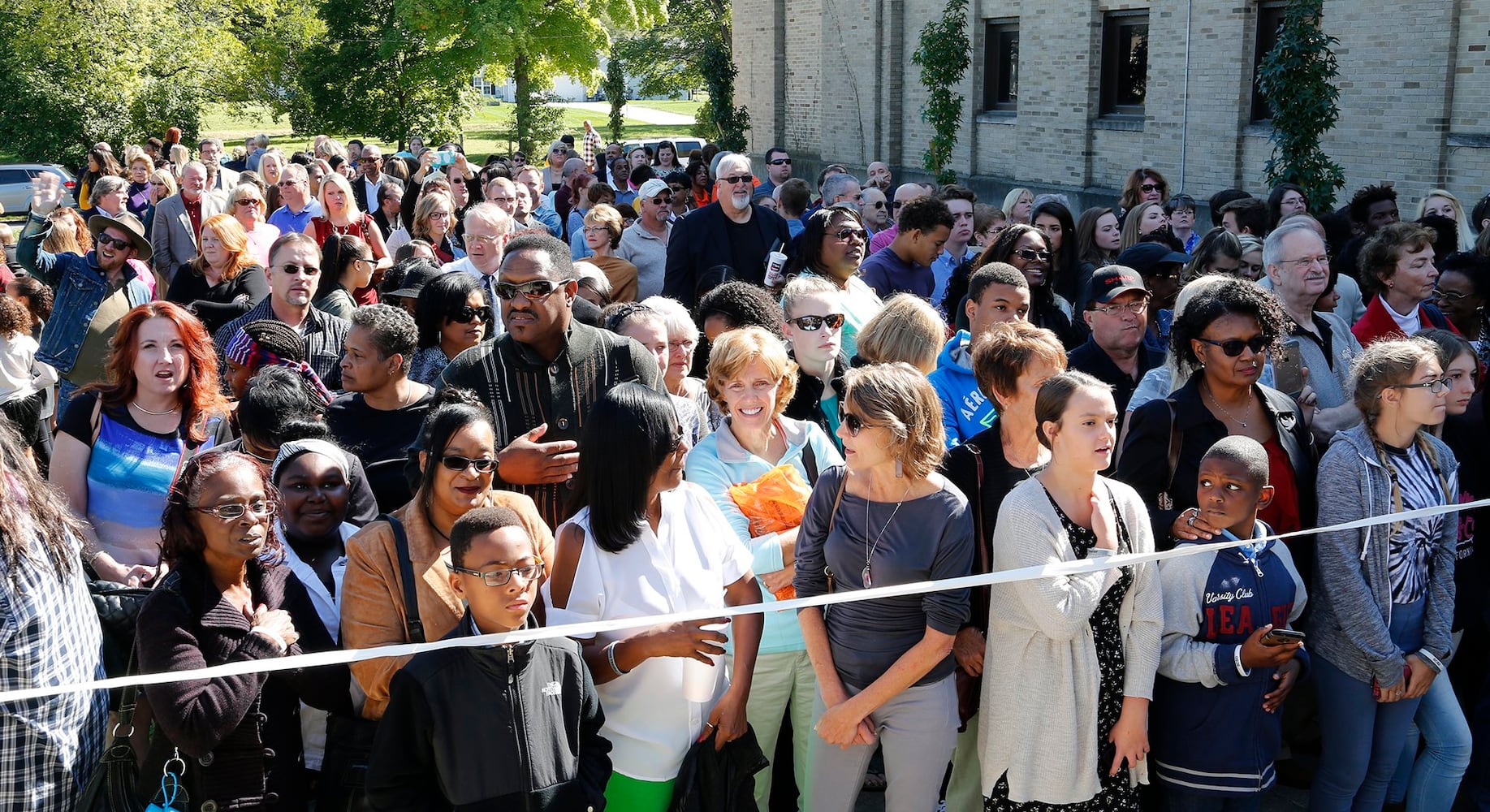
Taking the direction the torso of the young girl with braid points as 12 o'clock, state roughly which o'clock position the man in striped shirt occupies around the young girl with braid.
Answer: The man in striped shirt is roughly at 4 o'clock from the young girl with braid.

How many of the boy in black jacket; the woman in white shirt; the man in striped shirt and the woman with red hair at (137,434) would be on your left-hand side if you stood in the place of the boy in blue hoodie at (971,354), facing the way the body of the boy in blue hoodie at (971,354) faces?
0

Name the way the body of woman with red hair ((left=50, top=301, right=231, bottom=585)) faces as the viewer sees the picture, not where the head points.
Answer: toward the camera

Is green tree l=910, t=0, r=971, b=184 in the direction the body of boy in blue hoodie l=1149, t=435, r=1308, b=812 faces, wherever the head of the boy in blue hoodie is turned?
no

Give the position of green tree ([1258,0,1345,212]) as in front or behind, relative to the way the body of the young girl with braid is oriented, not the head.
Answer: behind

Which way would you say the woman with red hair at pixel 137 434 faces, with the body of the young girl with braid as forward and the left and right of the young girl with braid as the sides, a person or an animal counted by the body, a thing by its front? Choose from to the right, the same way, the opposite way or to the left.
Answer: the same way

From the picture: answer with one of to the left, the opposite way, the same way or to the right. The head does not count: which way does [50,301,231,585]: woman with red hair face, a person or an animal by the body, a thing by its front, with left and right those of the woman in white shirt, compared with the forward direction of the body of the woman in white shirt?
the same way

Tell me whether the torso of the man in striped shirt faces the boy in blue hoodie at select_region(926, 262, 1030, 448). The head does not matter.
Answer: no

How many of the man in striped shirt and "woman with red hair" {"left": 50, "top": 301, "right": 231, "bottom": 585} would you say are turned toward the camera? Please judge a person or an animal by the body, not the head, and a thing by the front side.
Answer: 2

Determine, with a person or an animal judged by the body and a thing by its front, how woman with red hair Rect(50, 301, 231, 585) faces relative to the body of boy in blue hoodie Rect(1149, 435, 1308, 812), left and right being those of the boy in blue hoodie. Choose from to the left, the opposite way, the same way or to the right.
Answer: the same way

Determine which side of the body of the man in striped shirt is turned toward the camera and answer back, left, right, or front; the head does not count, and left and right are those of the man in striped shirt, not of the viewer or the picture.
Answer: front

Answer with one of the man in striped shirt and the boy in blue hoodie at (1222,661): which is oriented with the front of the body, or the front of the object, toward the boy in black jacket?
the man in striped shirt

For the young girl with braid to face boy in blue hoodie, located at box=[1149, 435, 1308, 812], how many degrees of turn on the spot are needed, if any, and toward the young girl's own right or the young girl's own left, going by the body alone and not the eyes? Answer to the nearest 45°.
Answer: approximately 90° to the young girl's own right

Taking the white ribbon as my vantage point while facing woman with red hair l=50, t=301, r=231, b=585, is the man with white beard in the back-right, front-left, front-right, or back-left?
front-right

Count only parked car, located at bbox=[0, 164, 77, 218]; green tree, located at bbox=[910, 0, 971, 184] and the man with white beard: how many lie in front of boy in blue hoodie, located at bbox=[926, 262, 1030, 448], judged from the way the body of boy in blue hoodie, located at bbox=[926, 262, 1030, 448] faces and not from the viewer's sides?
0

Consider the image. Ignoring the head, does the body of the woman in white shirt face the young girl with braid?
no

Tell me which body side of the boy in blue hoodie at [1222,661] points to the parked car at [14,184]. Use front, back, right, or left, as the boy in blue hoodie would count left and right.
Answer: back

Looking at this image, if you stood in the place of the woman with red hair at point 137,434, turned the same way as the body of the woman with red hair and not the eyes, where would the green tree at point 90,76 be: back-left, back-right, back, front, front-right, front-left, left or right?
back

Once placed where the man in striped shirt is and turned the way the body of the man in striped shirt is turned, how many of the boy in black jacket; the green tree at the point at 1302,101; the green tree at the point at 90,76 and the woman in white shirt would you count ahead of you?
2
